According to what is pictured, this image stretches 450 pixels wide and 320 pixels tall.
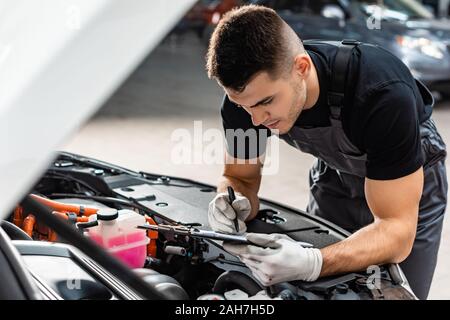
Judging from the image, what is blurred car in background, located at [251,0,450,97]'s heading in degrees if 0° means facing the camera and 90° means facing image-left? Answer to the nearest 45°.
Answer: approximately 315°

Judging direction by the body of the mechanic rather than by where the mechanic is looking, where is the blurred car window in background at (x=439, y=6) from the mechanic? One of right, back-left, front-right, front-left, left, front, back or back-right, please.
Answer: back-right

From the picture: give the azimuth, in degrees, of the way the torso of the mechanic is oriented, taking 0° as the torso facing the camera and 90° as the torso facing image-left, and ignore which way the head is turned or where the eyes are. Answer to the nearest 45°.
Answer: approximately 45°

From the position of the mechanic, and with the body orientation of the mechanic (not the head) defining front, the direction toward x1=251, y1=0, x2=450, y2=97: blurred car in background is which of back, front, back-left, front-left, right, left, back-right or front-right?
back-right

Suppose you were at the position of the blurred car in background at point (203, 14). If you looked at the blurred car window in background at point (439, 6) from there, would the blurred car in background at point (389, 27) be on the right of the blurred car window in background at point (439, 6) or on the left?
right

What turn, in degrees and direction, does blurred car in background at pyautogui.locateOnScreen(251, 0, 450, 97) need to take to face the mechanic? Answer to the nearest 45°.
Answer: approximately 45° to its right

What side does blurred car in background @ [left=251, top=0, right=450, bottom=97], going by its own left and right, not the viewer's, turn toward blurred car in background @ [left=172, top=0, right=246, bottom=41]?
back

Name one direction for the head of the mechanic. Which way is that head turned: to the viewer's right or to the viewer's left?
to the viewer's left
